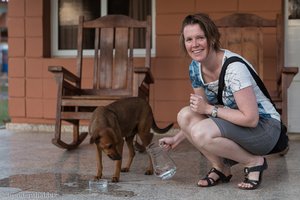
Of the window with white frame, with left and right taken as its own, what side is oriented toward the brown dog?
front

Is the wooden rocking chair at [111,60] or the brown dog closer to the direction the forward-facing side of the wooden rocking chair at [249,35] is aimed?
the brown dog

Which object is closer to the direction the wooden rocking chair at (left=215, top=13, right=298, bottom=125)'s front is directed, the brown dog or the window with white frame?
the brown dog

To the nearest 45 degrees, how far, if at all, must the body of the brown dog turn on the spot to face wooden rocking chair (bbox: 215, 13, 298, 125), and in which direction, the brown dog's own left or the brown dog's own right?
approximately 180°

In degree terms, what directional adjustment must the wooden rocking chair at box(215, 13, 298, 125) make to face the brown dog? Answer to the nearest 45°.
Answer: approximately 45° to its right

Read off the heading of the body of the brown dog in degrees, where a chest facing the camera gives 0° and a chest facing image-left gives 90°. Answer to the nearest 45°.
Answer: approximately 45°

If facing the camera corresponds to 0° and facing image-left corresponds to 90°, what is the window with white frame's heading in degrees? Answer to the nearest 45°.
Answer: approximately 0°

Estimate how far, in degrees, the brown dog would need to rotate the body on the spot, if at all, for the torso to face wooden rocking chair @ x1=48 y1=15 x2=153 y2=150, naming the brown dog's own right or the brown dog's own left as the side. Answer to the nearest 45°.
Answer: approximately 135° to the brown dog's own right

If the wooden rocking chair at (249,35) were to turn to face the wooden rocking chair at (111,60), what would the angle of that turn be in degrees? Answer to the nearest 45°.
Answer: approximately 90° to its right

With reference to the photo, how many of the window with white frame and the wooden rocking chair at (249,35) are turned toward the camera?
2
